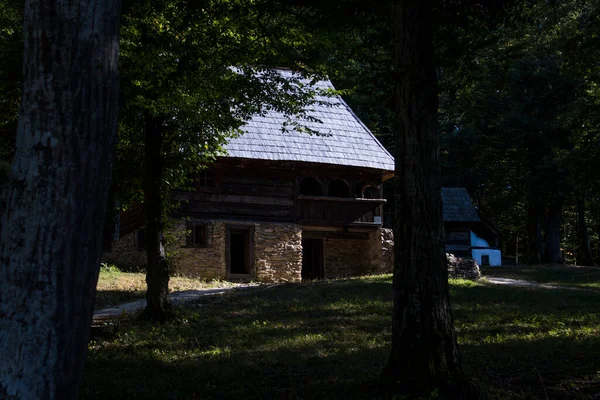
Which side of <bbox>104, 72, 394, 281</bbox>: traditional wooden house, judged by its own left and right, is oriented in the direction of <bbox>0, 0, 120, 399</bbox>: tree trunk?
front

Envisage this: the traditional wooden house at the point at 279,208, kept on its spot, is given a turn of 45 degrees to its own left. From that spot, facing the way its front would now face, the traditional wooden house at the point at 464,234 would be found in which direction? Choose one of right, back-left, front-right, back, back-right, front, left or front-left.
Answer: left

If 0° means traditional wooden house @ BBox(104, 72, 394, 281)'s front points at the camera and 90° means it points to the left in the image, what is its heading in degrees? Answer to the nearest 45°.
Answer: approximately 0°

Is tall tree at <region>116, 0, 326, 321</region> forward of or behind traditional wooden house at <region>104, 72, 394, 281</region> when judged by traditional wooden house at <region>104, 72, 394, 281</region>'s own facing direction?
forward
